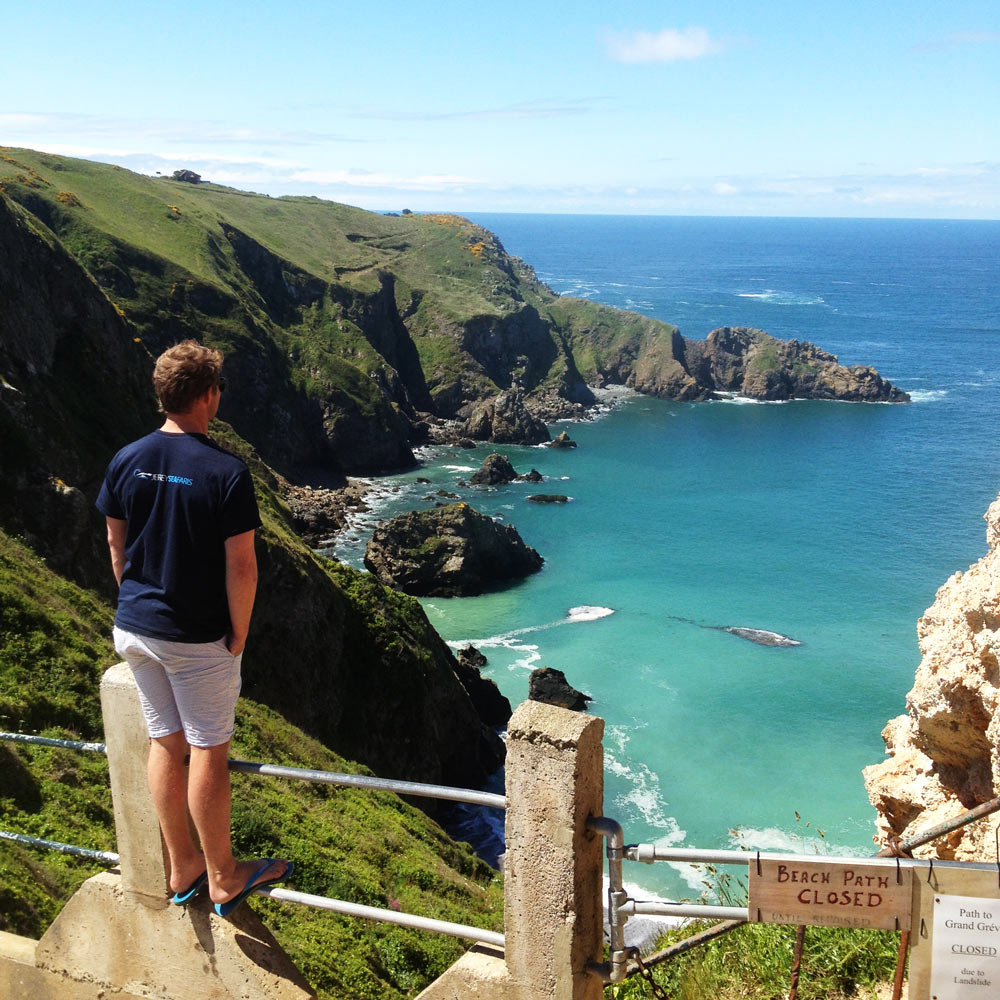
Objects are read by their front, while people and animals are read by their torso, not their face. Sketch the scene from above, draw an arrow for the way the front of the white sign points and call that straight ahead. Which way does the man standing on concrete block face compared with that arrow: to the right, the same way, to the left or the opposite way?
the opposite way

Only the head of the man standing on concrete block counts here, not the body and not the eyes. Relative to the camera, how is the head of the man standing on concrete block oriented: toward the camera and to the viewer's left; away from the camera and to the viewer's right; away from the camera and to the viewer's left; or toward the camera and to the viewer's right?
away from the camera and to the viewer's right

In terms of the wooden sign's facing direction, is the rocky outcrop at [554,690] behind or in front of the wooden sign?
behind

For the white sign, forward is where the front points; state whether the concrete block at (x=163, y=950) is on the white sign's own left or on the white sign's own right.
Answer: on the white sign's own right

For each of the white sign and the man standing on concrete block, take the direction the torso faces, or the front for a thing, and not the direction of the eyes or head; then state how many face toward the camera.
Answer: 1

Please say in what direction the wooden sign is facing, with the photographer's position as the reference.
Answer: facing the viewer

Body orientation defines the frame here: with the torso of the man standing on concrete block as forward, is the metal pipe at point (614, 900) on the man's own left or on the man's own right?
on the man's own right

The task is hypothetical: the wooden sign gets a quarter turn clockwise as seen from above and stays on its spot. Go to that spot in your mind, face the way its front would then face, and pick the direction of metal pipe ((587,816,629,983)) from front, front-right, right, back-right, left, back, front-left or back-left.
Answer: front

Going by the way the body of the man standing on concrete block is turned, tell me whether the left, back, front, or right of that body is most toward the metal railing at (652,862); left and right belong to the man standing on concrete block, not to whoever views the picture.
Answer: right

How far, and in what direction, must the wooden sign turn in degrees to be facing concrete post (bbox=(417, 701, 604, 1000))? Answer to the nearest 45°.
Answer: approximately 90° to its right

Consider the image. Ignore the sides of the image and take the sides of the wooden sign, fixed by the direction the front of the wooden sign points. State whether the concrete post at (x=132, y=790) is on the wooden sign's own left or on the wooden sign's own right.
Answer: on the wooden sign's own right

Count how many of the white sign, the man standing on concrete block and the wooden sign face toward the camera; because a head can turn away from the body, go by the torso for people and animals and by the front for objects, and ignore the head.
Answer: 2
